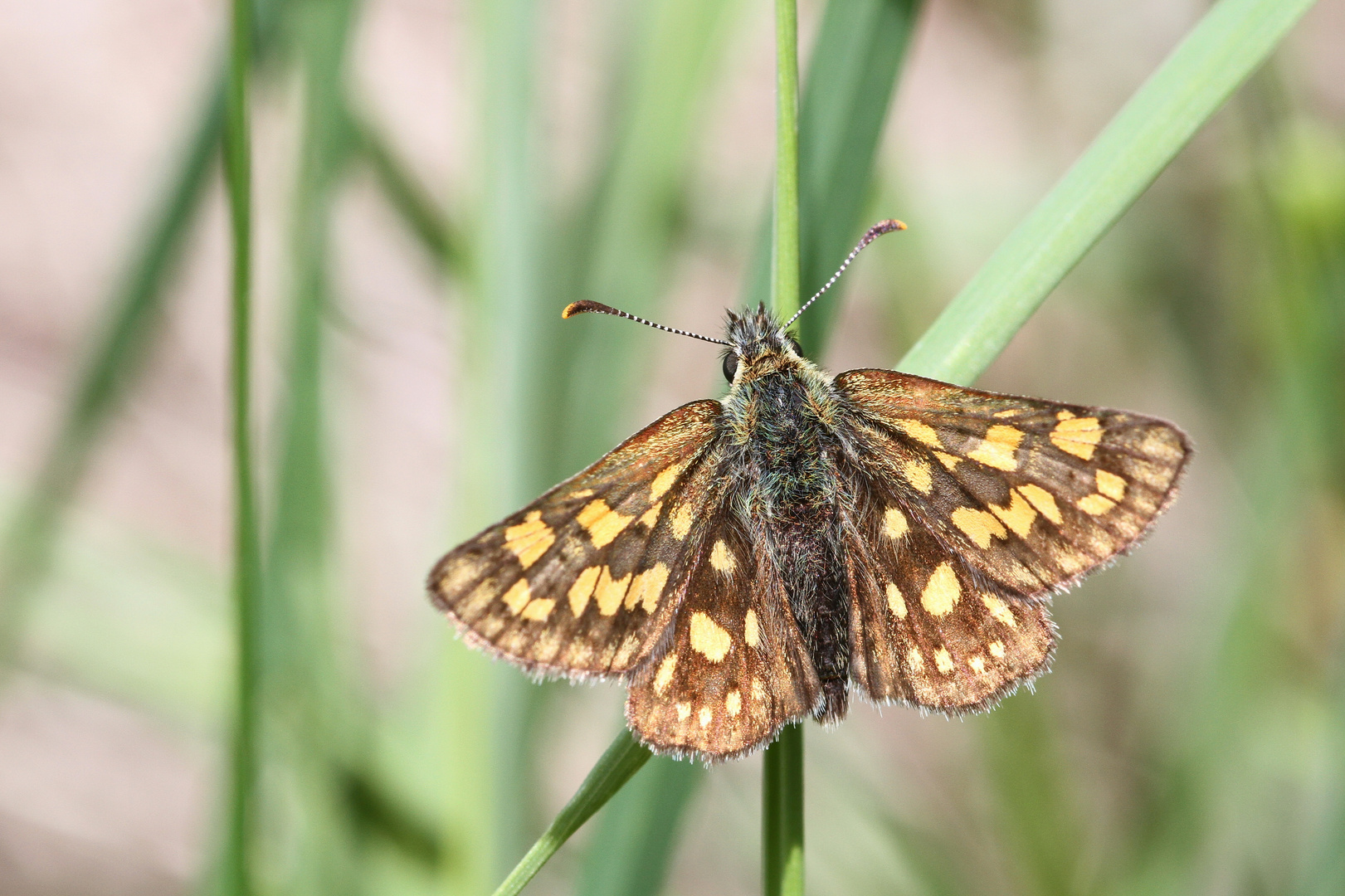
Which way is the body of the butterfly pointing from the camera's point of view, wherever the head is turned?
away from the camera

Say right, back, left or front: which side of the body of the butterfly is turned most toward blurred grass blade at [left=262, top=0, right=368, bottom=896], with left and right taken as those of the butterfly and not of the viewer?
left

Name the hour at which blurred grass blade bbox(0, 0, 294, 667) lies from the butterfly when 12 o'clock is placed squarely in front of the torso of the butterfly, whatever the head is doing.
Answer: The blurred grass blade is roughly at 9 o'clock from the butterfly.
